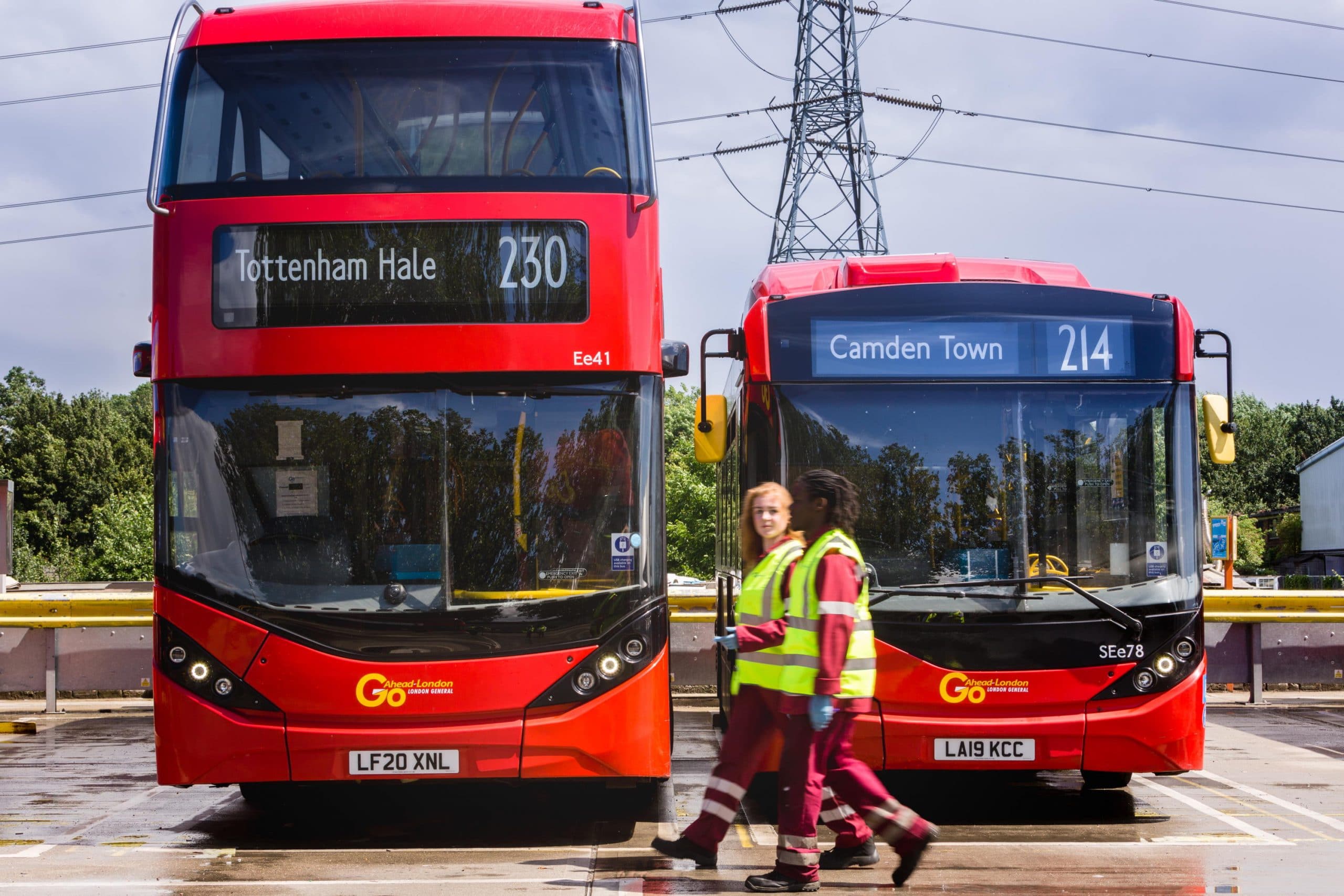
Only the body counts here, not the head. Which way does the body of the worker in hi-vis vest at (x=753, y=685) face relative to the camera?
to the viewer's left

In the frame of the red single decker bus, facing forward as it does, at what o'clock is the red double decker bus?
The red double decker bus is roughly at 2 o'clock from the red single decker bus.

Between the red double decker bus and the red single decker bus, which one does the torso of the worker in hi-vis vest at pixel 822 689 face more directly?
the red double decker bus

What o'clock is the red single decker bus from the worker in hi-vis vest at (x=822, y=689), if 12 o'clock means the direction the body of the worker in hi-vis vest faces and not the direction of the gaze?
The red single decker bus is roughly at 4 o'clock from the worker in hi-vis vest.

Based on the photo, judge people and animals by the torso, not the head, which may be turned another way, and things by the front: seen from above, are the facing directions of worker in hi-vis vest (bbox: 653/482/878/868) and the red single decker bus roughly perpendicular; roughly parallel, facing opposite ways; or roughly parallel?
roughly perpendicular

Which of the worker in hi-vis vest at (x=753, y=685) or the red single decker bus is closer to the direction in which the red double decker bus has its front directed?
the worker in hi-vis vest

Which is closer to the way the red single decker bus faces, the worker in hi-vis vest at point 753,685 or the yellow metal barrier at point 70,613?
the worker in hi-vis vest

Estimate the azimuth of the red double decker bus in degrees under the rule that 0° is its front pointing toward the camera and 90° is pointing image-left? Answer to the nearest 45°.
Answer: approximately 0°

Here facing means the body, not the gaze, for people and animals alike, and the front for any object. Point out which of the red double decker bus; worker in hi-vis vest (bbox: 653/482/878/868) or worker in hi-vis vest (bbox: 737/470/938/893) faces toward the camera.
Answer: the red double decker bus

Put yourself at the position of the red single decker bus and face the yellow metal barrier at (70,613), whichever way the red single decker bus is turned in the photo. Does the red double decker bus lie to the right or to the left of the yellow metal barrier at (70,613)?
left

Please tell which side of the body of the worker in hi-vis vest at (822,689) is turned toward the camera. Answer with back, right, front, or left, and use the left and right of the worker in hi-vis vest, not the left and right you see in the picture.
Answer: left
